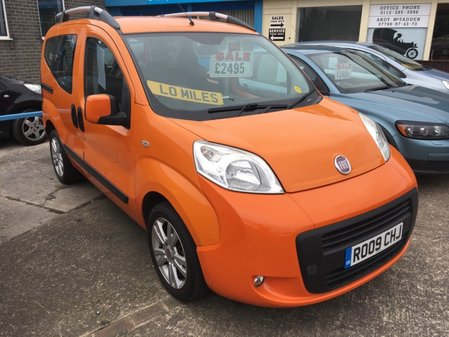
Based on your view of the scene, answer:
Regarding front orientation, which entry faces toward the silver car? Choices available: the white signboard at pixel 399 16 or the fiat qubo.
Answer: the white signboard

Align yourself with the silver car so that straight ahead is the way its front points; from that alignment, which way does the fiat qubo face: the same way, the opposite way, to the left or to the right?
the same way

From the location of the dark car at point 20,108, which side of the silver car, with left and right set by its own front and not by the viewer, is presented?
right

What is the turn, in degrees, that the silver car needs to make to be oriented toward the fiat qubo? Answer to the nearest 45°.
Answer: approximately 45° to its right

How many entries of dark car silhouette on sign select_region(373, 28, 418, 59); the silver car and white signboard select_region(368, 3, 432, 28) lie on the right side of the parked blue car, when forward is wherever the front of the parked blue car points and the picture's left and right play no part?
0

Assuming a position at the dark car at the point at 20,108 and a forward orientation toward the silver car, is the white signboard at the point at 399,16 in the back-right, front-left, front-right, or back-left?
front-left

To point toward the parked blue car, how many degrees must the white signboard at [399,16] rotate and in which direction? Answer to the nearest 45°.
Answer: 0° — it already faces it

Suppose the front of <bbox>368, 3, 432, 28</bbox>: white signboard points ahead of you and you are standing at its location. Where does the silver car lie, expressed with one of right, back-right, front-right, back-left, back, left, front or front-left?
front

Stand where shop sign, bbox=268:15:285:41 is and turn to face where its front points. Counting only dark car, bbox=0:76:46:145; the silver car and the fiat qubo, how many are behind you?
0

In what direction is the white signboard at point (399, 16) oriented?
toward the camera

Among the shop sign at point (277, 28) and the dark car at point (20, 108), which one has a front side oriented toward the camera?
the shop sign

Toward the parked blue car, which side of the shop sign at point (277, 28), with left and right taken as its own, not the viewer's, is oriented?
front

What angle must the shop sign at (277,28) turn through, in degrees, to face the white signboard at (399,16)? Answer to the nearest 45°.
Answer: approximately 45° to its left

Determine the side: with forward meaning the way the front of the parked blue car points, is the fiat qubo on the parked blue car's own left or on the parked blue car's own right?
on the parked blue car's own right

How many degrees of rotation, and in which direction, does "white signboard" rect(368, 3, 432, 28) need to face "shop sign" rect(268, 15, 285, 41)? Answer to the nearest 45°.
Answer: approximately 90° to its right

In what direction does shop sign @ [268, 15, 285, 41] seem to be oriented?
toward the camera

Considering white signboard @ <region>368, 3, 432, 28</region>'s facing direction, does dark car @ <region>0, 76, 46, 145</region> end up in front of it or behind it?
in front

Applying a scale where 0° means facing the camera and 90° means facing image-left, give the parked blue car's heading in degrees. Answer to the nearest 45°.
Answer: approximately 315°

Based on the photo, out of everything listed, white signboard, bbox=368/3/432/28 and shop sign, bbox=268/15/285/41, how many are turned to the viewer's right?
0
